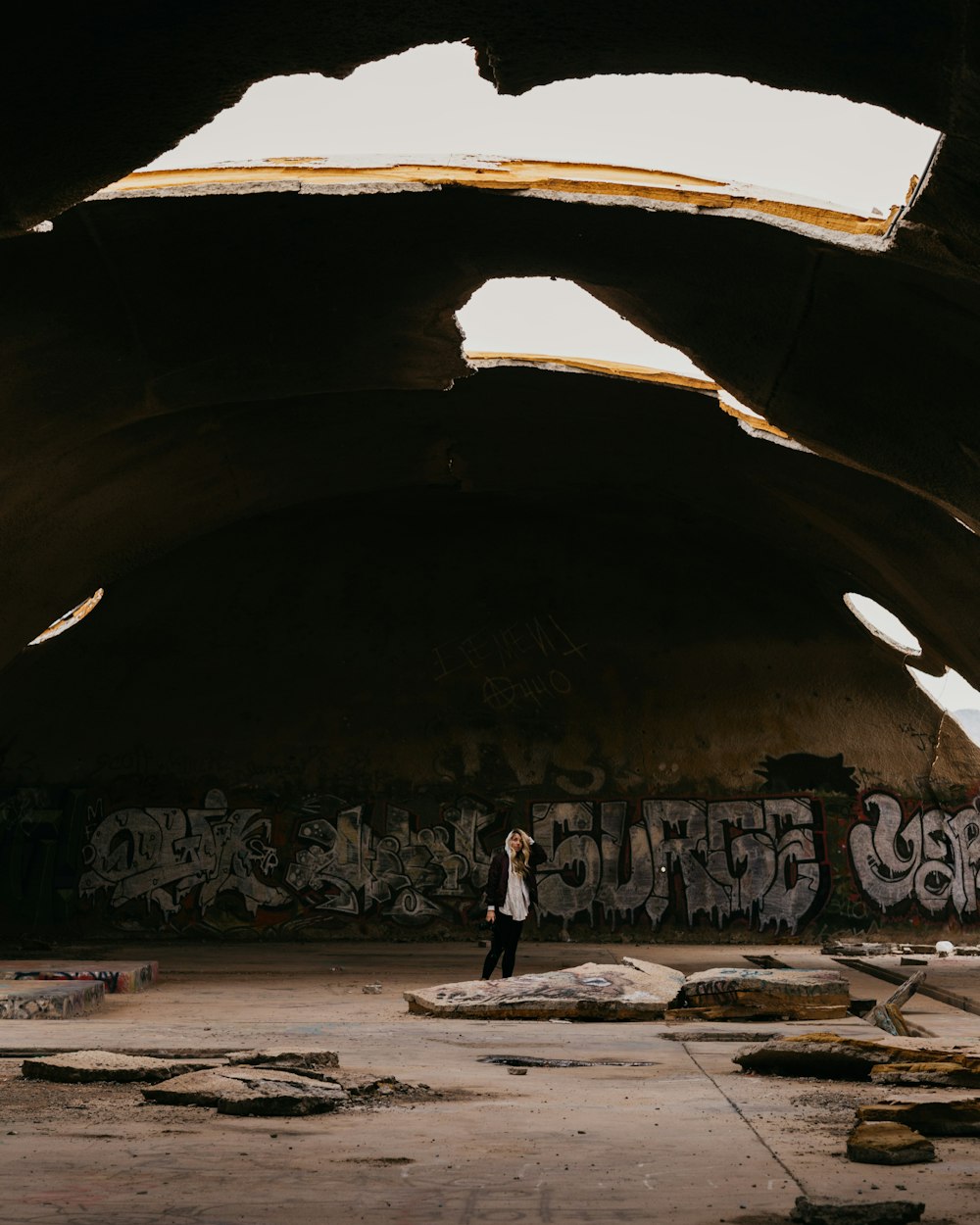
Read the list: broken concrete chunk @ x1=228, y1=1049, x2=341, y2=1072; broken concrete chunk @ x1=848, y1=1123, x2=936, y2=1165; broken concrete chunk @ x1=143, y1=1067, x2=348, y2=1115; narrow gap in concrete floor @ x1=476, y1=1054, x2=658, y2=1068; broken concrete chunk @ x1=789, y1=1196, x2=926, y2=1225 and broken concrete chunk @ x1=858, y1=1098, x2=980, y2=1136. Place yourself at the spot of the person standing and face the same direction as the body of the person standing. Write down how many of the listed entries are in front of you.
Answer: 6

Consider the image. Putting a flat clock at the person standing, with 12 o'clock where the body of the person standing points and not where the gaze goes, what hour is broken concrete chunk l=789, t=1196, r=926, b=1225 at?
The broken concrete chunk is roughly at 12 o'clock from the person standing.

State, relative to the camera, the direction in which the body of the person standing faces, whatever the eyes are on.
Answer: toward the camera

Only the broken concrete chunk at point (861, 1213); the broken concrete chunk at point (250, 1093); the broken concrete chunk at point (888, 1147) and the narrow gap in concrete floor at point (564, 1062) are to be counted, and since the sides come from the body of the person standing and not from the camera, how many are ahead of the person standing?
4

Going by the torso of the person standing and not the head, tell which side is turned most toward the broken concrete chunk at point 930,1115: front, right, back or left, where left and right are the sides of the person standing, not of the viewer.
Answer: front

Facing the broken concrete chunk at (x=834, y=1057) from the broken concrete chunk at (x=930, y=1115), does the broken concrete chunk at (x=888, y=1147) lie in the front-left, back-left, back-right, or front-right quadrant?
back-left

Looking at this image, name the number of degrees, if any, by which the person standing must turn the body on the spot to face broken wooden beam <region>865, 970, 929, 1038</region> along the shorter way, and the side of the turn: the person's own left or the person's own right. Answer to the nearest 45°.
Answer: approximately 45° to the person's own left

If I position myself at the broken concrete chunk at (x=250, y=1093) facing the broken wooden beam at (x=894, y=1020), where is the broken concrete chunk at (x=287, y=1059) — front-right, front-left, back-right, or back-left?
front-left

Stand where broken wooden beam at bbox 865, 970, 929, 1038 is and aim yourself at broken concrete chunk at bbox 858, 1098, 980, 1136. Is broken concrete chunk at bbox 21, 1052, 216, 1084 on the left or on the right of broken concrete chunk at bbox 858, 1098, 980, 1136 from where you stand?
right

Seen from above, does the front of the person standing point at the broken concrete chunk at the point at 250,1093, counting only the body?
yes

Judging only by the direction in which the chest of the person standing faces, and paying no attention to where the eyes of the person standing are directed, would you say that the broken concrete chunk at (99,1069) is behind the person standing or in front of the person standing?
in front

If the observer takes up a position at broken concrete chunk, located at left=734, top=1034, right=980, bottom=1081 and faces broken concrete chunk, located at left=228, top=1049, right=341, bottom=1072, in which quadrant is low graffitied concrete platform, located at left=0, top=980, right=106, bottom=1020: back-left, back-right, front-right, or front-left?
front-right

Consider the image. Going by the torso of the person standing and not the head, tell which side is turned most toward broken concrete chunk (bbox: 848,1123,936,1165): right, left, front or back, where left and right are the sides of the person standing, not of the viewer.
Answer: front

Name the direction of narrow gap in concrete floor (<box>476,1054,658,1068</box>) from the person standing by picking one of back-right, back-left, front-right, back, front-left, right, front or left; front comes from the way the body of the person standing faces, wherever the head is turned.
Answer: front

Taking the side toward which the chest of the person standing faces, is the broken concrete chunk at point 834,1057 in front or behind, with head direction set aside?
in front

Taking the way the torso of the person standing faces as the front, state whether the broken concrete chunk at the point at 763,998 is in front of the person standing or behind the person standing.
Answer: in front
